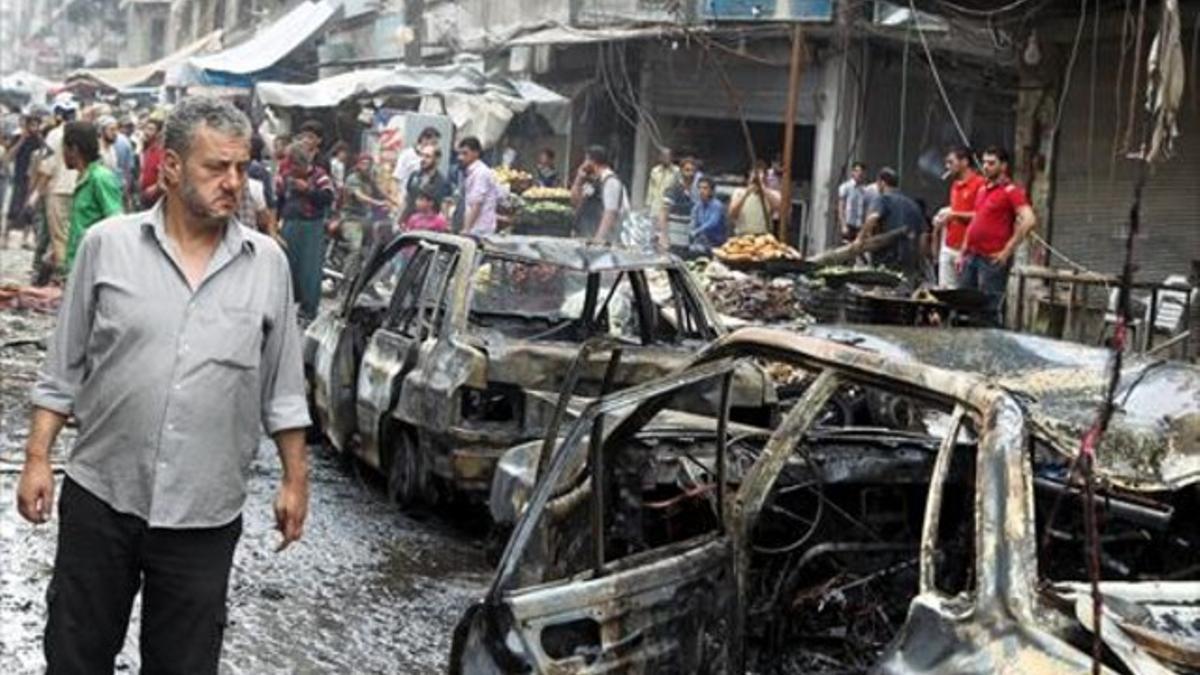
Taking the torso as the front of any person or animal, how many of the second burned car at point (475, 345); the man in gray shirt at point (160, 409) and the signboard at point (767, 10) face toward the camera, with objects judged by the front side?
2

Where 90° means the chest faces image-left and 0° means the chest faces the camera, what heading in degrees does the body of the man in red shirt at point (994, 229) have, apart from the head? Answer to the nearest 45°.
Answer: approximately 45°

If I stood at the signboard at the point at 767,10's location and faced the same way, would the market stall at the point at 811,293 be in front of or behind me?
in front

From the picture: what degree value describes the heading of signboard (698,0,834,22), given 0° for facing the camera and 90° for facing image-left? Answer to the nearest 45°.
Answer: approximately 0°

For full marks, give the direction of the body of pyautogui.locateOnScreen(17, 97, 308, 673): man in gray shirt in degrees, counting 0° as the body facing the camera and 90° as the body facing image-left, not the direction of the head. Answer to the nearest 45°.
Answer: approximately 0°

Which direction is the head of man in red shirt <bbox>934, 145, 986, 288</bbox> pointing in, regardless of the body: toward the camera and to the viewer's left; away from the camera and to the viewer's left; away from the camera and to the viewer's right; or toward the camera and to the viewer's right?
toward the camera and to the viewer's left

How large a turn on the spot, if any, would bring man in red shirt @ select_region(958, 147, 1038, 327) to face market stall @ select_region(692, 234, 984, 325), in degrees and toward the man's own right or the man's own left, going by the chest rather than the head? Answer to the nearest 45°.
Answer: approximately 45° to the man's own right

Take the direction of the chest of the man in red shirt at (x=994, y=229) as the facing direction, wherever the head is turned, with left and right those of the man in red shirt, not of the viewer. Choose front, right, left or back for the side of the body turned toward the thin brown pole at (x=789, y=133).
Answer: right
